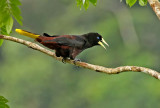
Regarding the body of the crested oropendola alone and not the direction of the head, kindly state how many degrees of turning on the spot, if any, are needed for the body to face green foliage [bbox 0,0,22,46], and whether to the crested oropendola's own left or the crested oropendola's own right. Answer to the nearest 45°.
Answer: approximately 135° to the crested oropendola's own right

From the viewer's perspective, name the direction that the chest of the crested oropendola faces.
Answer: to the viewer's right
